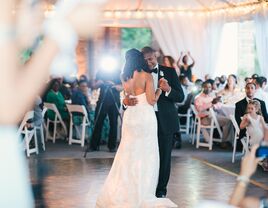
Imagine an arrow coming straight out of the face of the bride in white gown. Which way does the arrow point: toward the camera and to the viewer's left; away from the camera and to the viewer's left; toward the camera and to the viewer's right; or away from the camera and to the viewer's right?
away from the camera and to the viewer's right

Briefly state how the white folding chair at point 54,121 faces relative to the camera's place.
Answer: facing away from the viewer and to the right of the viewer

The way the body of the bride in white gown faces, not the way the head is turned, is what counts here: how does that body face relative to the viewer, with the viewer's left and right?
facing away from the viewer and to the right of the viewer

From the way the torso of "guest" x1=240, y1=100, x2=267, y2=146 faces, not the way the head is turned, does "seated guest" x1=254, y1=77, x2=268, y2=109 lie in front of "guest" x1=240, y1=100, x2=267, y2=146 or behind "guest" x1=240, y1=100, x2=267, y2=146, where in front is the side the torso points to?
behind

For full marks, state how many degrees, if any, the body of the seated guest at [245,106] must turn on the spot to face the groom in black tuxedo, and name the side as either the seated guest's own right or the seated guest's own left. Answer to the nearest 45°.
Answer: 0° — they already face them
